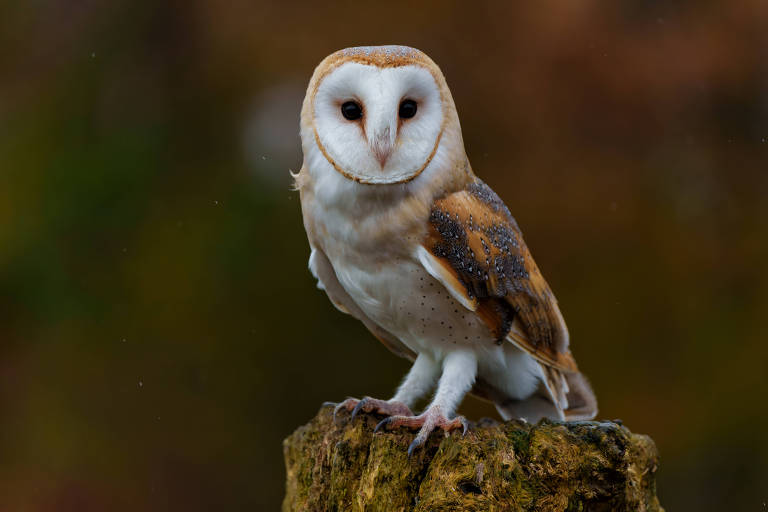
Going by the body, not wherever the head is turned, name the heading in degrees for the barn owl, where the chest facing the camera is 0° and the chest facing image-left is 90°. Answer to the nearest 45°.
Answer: approximately 45°
